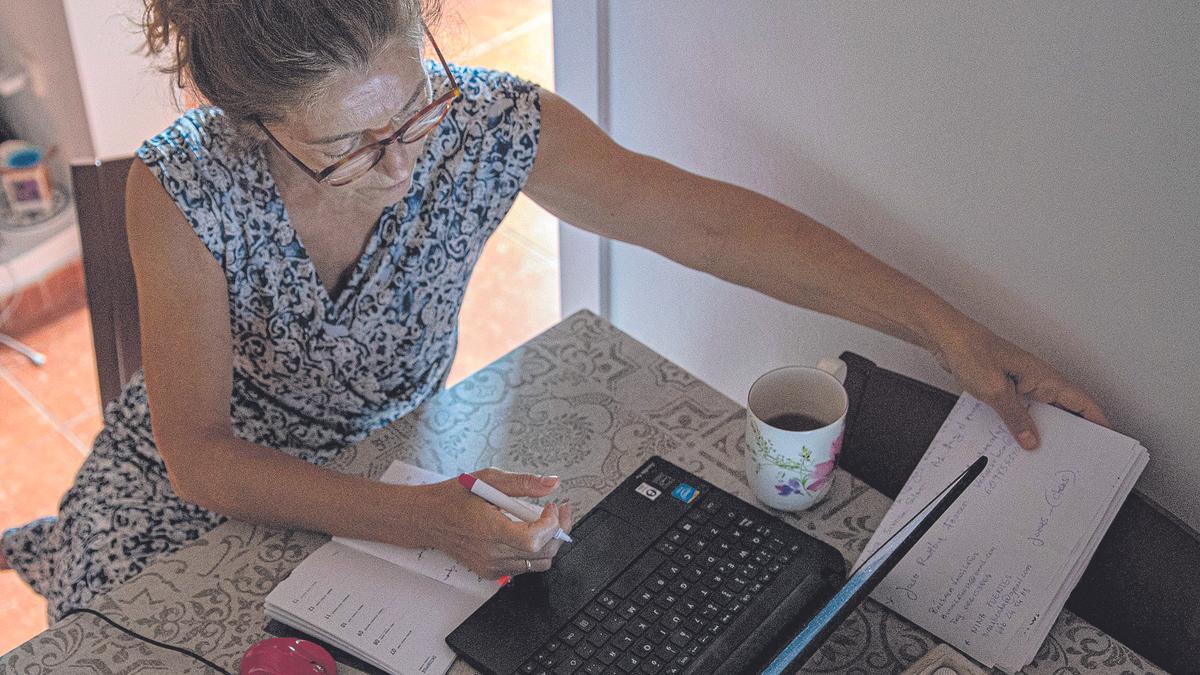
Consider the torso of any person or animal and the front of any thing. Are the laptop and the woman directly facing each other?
yes

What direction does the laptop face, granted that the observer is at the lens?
facing away from the viewer and to the left of the viewer
